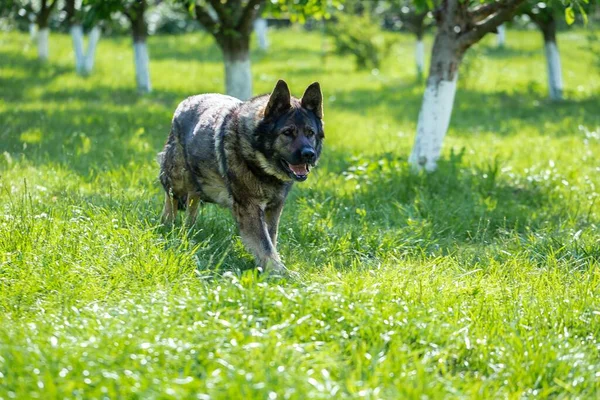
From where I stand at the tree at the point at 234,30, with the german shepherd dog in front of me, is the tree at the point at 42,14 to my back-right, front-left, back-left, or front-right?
back-right

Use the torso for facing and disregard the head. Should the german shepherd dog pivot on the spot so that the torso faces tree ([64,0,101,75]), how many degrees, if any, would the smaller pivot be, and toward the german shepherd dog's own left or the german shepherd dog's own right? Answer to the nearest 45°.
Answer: approximately 135° to the german shepherd dog's own left

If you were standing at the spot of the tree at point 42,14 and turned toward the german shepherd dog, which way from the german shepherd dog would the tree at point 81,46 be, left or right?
left

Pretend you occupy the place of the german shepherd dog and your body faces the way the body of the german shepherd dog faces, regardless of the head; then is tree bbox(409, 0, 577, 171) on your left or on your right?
on your left

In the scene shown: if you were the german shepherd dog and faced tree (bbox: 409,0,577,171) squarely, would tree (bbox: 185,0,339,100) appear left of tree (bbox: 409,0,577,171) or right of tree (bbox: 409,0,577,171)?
left

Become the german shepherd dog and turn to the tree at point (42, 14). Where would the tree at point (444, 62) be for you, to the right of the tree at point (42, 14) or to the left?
right

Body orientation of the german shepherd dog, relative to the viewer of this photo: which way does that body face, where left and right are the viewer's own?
facing the viewer and to the right of the viewer

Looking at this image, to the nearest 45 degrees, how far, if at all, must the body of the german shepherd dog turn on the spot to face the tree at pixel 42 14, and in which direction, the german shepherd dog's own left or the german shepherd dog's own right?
approximately 135° to the german shepherd dog's own left

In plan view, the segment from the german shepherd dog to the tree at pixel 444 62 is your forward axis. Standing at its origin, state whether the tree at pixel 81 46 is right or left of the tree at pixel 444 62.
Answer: left

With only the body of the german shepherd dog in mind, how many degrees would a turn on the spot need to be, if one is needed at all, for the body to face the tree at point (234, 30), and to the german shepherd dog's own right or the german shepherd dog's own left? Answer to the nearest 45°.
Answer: approximately 135° to the german shepherd dog's own left
